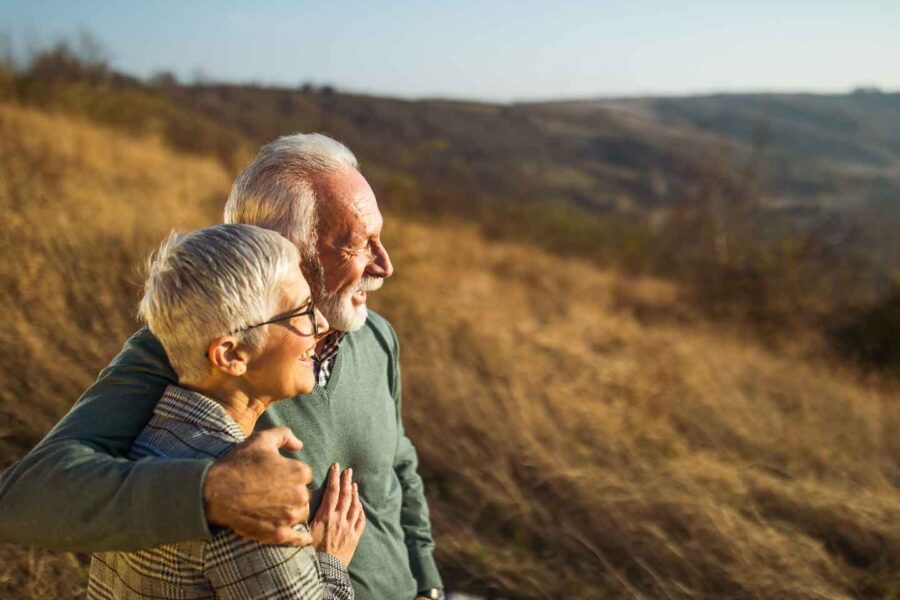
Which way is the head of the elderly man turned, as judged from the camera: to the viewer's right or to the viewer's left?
to the viewer's right

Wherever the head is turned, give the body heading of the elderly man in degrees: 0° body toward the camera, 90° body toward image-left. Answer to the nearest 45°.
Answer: approximately 315°

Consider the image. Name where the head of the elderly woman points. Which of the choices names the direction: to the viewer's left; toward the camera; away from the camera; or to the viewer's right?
to the viewer's right
